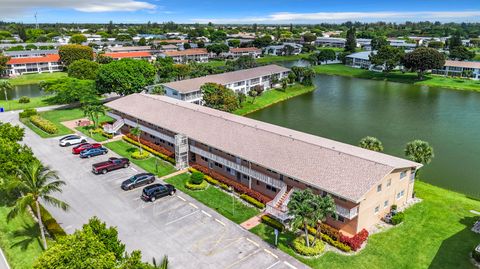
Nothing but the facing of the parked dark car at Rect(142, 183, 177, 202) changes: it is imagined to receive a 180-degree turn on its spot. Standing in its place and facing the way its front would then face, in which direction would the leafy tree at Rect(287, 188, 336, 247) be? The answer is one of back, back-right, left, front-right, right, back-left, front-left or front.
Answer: left

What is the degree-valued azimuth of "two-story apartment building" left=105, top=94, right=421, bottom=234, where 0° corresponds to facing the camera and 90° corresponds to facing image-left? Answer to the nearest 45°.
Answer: approximately 45°

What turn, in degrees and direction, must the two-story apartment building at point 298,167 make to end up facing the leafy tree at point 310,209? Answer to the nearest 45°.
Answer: approximately 45° to its left

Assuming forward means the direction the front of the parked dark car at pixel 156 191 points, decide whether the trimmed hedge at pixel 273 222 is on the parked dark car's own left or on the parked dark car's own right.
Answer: on the parked dark car's own right

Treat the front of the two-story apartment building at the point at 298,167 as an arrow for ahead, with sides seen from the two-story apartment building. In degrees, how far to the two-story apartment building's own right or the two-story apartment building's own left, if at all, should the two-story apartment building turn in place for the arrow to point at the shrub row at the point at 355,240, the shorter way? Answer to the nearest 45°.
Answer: approximately 90° to the two-story apartment building's own left

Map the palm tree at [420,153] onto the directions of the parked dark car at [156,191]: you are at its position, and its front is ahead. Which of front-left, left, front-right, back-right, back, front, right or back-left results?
front-right

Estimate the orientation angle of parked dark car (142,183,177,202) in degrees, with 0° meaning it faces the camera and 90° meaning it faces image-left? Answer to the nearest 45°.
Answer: approximately 225°

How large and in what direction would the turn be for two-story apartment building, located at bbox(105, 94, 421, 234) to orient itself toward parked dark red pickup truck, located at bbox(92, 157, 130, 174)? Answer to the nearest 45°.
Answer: approximately 45° to its right

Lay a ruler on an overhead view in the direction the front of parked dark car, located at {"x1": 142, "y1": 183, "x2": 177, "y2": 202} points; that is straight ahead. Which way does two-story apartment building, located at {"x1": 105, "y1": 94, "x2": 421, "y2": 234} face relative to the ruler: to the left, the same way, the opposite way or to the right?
the opposite way

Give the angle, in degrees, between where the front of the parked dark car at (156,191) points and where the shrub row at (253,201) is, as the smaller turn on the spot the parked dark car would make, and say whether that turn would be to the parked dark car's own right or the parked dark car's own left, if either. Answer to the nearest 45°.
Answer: approximately 45° to the parked dark car's own right
